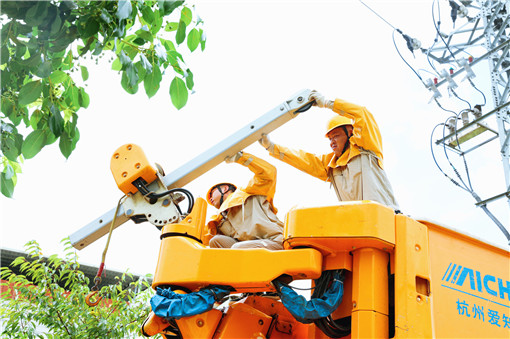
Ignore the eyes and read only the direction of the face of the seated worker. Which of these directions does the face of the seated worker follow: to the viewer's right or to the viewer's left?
to the viewer's left

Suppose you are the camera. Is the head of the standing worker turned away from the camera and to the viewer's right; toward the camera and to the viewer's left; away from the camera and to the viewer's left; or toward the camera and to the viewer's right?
toward the camera and to the viewer's left

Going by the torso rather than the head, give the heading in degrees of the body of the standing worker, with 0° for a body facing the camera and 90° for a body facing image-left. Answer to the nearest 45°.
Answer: approximately 45°

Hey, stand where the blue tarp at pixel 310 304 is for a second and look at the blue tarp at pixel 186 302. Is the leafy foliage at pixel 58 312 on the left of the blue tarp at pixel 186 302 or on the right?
right
